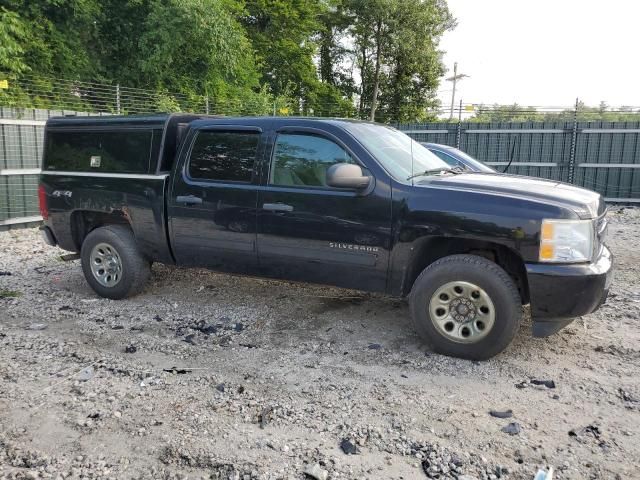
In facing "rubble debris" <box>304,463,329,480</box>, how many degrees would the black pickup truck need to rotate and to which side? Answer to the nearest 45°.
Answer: approximately 45° to its right

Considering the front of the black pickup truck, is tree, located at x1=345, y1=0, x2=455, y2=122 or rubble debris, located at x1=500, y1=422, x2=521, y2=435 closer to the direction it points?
the rubble debris

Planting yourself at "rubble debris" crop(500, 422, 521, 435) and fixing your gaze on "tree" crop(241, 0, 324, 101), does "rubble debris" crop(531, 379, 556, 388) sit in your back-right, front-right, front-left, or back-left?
front-right

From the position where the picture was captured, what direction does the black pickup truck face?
facing the viewer and to the right of the viewer

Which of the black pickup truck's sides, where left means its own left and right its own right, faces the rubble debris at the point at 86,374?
right

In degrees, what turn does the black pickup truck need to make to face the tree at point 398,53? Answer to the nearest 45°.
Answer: approximately 135° to its left

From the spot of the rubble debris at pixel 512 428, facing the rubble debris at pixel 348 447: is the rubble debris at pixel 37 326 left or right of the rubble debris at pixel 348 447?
right

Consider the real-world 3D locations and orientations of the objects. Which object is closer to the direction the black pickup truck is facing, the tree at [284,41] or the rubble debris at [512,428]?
the rubble debris
